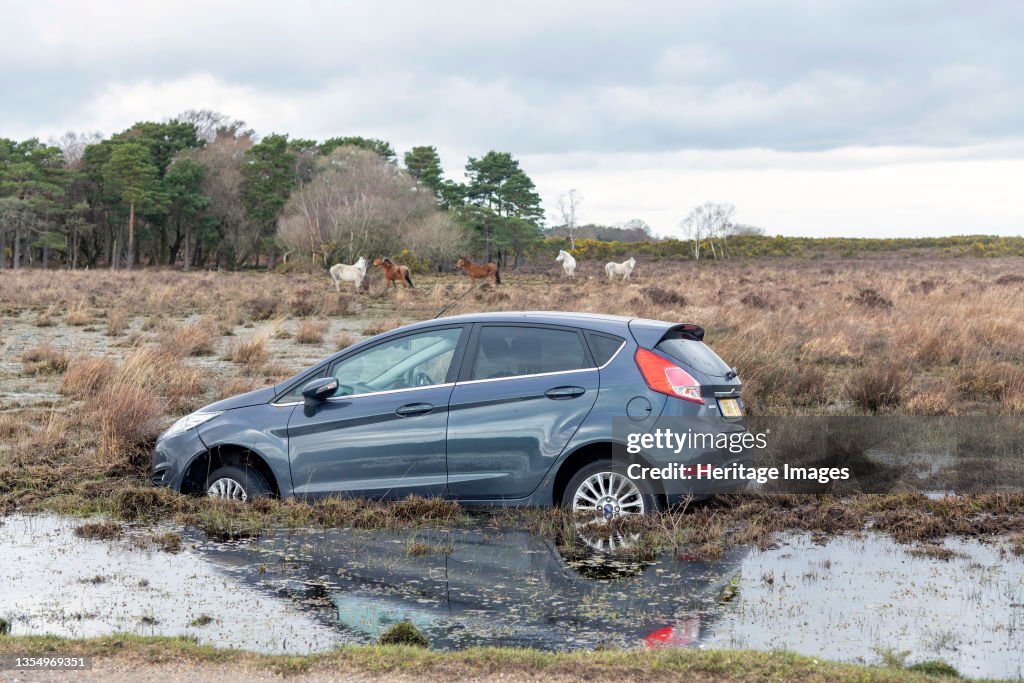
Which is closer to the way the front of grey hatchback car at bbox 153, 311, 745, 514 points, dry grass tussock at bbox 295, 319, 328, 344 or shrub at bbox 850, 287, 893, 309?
the dry grass tussock

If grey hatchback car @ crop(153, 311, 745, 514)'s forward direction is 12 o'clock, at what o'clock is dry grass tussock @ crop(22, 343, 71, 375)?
The dry grass tussock is roughly at 2 o'clock from the grey hatchback car.

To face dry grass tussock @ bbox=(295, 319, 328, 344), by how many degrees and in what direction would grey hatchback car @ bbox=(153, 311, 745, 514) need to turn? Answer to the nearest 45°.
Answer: approximately 90° to its right

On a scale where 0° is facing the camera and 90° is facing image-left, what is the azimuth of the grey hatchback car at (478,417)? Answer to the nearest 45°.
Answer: approximately 90°
